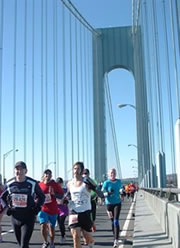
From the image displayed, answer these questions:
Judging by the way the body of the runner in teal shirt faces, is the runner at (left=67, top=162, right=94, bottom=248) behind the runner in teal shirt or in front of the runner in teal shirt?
in front

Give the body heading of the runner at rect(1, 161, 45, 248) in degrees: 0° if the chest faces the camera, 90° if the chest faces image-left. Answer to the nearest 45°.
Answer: approximately 0°

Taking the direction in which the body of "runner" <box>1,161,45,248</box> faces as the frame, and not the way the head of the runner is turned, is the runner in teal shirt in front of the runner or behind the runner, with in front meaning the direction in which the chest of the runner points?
behind

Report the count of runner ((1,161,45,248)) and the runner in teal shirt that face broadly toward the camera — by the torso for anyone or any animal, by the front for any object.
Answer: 2

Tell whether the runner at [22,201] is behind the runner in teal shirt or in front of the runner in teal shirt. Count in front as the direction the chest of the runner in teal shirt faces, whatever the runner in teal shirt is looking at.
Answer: in front

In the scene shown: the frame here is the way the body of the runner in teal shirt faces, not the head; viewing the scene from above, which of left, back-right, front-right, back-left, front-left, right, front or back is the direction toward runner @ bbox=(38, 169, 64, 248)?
front-right
